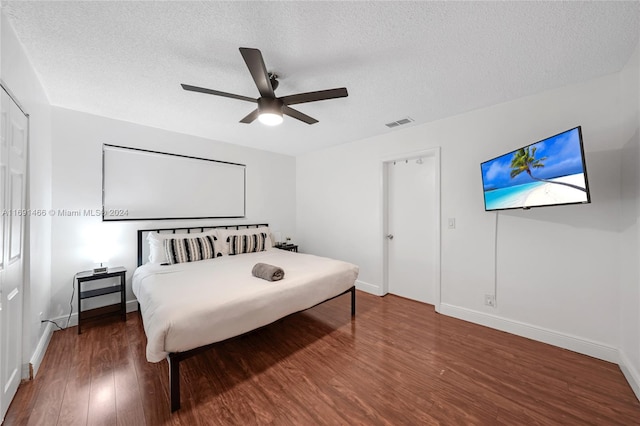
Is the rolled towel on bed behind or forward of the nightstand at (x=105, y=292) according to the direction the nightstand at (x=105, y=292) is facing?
forward

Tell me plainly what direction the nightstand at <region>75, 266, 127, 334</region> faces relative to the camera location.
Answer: facing the viewer and to the right of the viewer

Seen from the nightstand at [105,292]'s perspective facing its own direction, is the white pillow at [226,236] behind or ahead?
ahead

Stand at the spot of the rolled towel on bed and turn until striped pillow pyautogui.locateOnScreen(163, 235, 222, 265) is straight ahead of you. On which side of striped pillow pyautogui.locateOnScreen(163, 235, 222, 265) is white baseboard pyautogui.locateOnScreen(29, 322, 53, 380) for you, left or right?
left

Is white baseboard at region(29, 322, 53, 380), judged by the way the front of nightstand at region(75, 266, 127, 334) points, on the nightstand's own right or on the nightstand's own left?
on the nightstand's own right

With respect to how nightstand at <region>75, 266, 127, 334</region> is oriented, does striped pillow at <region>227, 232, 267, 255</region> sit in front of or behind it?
in front
